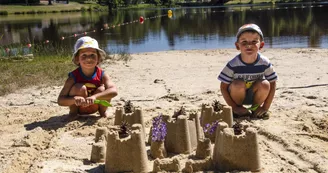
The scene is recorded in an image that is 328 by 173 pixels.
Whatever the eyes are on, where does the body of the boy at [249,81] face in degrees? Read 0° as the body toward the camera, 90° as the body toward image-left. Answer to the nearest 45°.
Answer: approximately 0°

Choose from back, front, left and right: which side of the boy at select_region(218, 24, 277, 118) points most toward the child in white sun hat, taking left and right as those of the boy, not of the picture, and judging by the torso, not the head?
right

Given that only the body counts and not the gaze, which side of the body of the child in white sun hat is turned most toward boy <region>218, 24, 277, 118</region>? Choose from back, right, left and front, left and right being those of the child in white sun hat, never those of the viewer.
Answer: left

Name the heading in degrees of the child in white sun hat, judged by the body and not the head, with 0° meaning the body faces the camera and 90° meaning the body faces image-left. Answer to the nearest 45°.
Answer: approximately 0°

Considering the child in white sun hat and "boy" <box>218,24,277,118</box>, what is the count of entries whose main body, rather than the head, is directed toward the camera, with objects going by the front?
2
